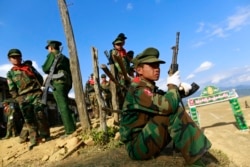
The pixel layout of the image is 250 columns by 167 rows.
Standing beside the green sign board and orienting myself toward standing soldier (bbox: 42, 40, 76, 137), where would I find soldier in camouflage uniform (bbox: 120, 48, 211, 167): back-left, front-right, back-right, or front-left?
front-left

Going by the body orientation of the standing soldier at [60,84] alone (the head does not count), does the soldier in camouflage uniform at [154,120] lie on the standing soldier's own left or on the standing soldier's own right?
on the standing soldier's own left

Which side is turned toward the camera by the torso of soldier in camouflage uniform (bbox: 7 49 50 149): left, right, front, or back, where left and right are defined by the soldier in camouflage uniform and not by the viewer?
front

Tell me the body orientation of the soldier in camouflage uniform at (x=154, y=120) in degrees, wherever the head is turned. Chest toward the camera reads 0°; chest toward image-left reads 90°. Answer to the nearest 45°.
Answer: approximately 270°

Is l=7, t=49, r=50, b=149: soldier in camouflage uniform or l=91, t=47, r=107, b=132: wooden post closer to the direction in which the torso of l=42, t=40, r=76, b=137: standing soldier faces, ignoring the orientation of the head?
the soldier in camouflage uniform

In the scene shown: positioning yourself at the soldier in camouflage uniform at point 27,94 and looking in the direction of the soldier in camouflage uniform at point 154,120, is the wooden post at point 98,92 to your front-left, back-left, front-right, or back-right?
front-left
